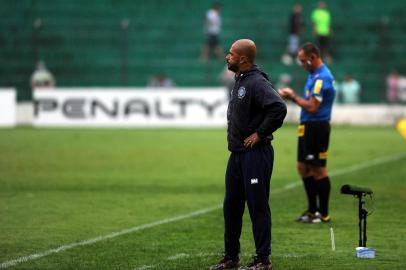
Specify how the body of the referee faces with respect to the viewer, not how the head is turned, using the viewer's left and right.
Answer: facing to the left of the viewer

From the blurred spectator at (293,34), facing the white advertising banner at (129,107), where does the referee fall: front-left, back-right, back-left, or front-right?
front-left

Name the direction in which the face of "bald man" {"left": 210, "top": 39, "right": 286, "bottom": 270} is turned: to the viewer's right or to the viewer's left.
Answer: to the viewer's left

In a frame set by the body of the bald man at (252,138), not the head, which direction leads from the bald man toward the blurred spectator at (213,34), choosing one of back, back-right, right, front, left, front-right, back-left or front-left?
back-right

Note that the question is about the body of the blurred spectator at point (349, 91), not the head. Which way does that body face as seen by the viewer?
toward the camera

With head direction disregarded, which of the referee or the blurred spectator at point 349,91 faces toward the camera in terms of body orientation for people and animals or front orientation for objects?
the blurred spectator

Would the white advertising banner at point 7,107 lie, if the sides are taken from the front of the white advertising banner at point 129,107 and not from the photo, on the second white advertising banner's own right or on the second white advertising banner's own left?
on the second white advertising banner's own right

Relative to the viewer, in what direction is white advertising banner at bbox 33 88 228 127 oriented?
toward the camera

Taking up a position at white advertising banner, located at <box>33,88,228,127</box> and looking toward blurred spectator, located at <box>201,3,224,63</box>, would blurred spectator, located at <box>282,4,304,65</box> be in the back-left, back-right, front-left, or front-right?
front-right

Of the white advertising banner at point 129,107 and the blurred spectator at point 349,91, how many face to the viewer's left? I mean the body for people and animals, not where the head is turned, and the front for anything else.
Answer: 0

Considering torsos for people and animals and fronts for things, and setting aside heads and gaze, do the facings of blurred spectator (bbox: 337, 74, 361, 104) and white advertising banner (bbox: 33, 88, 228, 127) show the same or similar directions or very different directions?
same or similar directions

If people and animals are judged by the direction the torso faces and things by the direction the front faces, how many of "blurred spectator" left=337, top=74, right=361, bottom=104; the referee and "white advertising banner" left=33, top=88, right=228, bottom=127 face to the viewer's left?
1

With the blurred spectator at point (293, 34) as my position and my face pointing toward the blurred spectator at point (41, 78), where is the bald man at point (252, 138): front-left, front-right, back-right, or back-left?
front-left

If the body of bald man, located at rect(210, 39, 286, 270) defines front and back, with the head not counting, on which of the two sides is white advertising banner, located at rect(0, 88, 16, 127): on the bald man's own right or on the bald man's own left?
on the bald man's own right

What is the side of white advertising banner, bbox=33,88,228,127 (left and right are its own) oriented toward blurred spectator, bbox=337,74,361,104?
left
